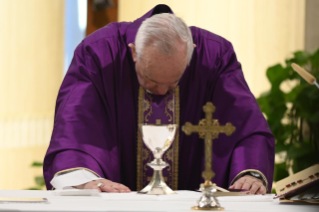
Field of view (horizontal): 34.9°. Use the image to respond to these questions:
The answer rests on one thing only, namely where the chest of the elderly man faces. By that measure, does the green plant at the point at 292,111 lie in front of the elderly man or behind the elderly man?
behind

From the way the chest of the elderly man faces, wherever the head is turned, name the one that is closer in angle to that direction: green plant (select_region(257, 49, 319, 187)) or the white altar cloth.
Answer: the white altar cloth

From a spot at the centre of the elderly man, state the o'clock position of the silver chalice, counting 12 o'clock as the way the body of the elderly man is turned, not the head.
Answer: The silver chalice is roughly at 12 o'clock from the elderly man.

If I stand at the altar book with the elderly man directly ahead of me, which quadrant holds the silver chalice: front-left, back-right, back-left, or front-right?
front-left

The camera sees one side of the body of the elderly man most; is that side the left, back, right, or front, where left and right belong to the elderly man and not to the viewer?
front

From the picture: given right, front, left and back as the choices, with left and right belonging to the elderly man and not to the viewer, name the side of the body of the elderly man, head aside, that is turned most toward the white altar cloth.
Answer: front

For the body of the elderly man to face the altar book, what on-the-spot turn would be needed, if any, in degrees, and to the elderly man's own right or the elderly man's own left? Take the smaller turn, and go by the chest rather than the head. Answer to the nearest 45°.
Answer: approximately 45° to the elderly man's own left

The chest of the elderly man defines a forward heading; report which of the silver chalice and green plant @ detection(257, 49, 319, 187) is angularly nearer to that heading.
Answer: the silver chalice

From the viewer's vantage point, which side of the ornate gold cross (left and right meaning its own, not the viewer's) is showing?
back

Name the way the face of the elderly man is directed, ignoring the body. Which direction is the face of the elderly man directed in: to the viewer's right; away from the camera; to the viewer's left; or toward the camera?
toward the camera
